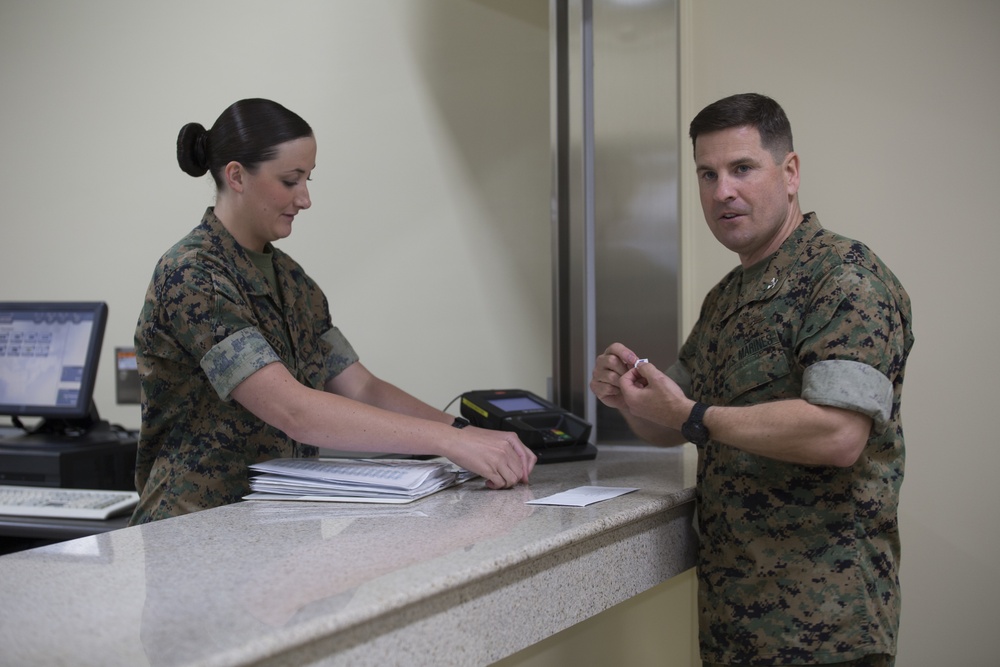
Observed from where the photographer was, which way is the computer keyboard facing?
facing the viewer

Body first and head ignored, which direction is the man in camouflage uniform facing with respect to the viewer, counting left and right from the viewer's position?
facing the viewer and to the left of the viewer

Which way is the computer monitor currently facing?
toward the camera

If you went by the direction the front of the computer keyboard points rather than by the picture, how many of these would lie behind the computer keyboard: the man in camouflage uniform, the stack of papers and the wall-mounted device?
1

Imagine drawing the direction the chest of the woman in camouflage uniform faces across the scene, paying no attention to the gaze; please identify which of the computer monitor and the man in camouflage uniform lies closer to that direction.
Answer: the man in camouflage uniform

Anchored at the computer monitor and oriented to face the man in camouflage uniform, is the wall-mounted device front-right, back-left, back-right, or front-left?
back-left

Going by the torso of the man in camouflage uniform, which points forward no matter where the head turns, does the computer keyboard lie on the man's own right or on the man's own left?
on the man's own right

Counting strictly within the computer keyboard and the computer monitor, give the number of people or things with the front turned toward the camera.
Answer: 2

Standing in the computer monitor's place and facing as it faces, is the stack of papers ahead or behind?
ahead

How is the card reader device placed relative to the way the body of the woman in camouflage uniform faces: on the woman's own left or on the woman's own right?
on the woman's own left
